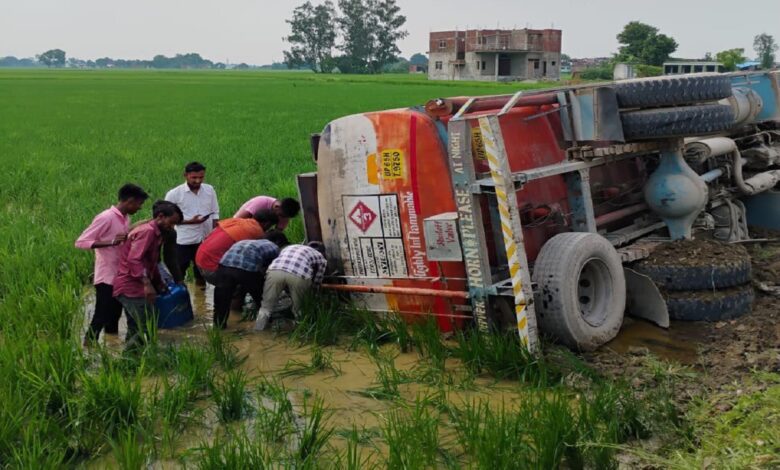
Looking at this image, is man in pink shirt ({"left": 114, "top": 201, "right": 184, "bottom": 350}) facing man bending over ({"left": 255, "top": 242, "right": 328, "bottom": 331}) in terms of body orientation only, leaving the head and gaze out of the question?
yes

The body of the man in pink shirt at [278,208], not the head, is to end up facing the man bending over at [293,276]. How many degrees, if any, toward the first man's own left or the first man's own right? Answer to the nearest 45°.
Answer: approximately 90° to the first man's own right

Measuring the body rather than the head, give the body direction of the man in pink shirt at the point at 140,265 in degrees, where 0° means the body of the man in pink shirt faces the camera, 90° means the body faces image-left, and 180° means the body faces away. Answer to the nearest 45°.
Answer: approximately 270°

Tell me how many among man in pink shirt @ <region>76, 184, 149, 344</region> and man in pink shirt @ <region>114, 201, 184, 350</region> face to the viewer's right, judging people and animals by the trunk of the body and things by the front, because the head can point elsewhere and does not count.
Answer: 2

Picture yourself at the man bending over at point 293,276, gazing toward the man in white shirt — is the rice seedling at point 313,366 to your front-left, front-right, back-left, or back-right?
back-left

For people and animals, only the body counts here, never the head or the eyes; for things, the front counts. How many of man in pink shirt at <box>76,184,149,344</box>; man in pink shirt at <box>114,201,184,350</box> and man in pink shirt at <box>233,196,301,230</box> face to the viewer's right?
3

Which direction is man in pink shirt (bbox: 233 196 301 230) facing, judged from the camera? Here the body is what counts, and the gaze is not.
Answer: to the viewer's right

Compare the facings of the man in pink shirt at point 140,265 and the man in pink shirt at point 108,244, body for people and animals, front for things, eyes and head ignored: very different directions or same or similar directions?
same or similar directions

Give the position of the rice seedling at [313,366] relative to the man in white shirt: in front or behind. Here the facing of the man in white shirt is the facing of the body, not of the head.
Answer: in front

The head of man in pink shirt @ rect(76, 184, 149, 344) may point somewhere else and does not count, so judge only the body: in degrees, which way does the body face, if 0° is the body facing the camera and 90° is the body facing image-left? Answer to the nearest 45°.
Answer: approximately 270°

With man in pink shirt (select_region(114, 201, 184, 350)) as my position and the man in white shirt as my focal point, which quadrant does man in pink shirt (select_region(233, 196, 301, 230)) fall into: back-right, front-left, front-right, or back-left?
front-right

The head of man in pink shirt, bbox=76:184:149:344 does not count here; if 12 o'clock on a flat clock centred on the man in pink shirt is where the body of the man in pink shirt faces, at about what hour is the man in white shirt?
The man in white shirt is roughly at 10 o'clock from the man in pink shirt.

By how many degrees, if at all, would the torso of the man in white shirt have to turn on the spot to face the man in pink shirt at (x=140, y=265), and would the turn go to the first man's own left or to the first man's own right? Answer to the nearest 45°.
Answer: approximately 45° to the first man's own right

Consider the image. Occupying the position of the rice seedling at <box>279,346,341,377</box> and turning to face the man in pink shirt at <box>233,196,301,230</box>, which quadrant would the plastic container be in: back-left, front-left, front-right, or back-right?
front-left
